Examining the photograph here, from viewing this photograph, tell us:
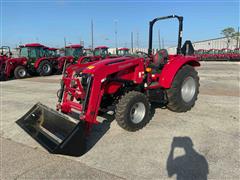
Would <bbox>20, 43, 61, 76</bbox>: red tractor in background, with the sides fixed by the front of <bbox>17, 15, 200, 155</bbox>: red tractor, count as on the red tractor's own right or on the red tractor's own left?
on the red tractor's own right

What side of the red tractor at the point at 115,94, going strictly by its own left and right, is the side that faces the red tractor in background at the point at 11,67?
right

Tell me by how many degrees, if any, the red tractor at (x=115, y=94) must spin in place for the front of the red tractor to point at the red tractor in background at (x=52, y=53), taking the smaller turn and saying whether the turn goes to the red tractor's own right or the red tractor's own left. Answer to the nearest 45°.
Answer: approximately 135° to the red tractor's own right

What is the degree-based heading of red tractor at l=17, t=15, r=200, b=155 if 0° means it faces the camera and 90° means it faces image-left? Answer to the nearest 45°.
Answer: approximately 45°
